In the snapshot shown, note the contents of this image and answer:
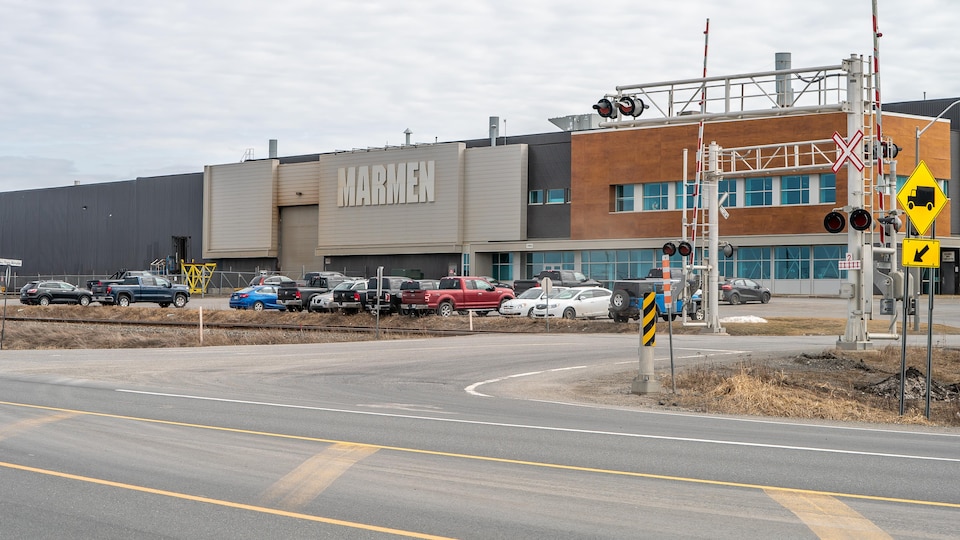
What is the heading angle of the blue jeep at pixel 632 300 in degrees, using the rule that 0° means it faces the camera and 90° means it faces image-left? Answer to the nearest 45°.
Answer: approximately 225°

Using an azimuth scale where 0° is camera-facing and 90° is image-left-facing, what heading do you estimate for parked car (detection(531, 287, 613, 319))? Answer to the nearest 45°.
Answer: approximately 45°

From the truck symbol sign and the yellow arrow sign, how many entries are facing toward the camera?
2

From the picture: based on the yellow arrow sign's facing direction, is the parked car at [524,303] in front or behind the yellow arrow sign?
behind

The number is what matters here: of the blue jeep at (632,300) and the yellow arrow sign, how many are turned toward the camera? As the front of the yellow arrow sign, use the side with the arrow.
1
